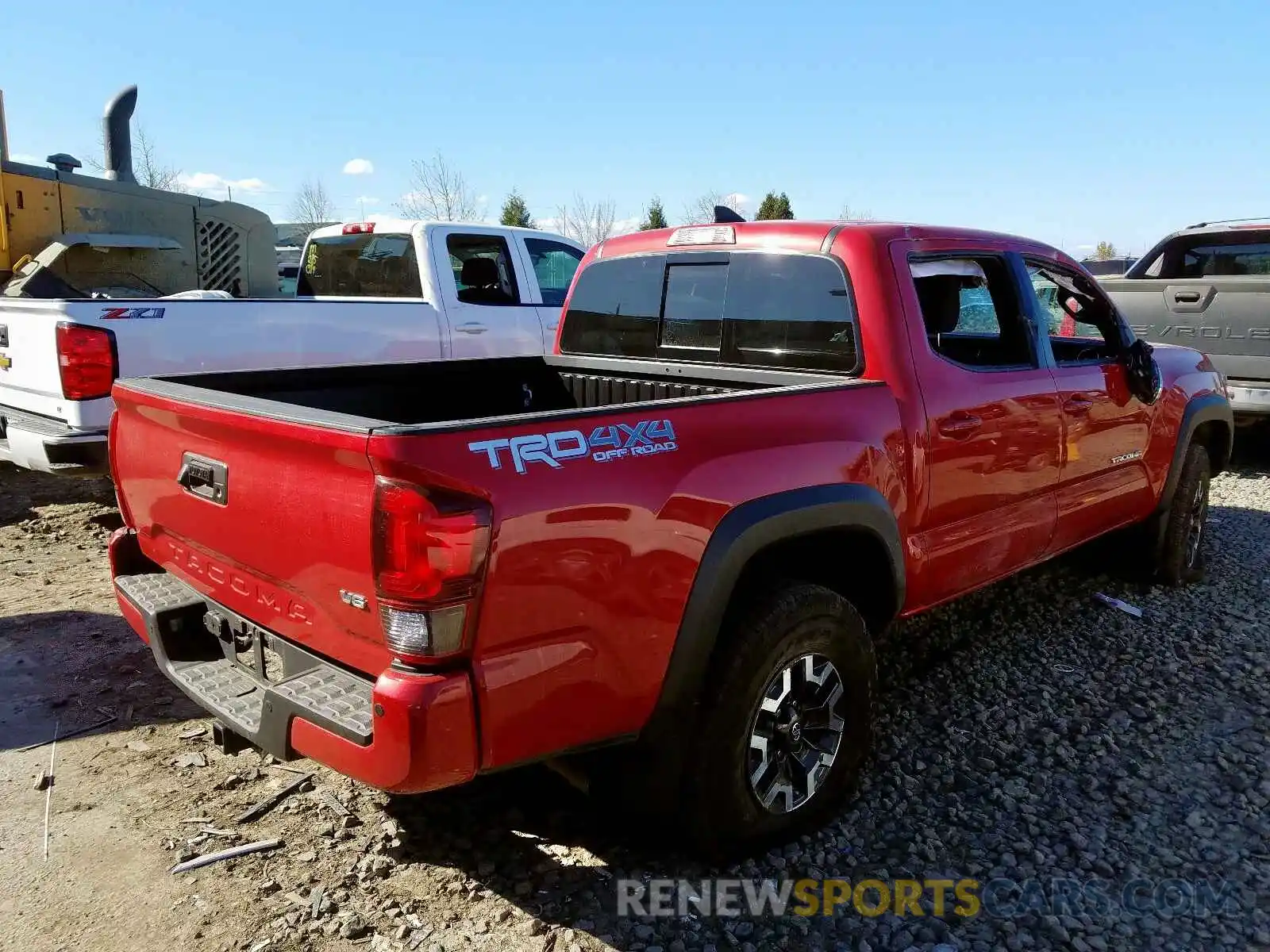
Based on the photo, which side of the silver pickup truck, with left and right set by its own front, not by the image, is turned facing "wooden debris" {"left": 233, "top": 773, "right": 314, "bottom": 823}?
back

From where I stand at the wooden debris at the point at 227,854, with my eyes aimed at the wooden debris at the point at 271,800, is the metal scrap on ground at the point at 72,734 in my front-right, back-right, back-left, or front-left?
front-left

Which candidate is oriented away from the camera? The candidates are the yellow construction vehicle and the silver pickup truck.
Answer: the silver pickup truck

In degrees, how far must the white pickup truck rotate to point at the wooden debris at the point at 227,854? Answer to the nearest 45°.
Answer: approximately 135° to its right

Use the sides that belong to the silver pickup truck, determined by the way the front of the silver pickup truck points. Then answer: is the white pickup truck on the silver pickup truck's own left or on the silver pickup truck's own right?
on the silver pickup truck's own left

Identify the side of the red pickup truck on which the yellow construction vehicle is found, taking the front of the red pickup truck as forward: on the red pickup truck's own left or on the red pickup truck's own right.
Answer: on the red pickup truck's own left

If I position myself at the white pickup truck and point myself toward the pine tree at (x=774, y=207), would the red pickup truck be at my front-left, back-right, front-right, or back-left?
back-right

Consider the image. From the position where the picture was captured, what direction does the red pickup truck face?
facing away from the viewer and to the right of the viewer

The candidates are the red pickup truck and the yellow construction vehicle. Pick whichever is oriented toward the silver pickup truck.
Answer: the red pickup truck

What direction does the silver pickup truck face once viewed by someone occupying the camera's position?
facing away from the viewer

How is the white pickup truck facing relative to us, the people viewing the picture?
facing away from the viewer and to the right of the viewer
